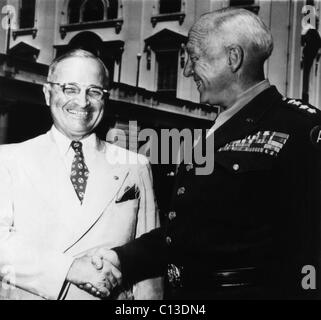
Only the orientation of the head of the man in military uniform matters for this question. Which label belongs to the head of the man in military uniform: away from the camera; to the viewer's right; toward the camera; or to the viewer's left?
to the viewer's left

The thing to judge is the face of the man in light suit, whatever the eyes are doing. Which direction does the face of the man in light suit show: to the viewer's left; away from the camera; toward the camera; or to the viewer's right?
toward the camera

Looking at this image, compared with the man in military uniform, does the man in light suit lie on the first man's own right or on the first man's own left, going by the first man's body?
on the first man's own right

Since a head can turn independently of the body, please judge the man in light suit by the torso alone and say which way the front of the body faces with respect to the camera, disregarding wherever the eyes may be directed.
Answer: toward the camera

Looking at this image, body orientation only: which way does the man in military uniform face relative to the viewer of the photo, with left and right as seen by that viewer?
facing the viewer and to the left of the viewer

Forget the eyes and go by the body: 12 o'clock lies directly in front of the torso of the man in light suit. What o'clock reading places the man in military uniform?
The man in military uniform is roughly at 10 o'clock from the man in light suit.

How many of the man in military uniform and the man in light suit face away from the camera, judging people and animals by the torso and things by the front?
0
